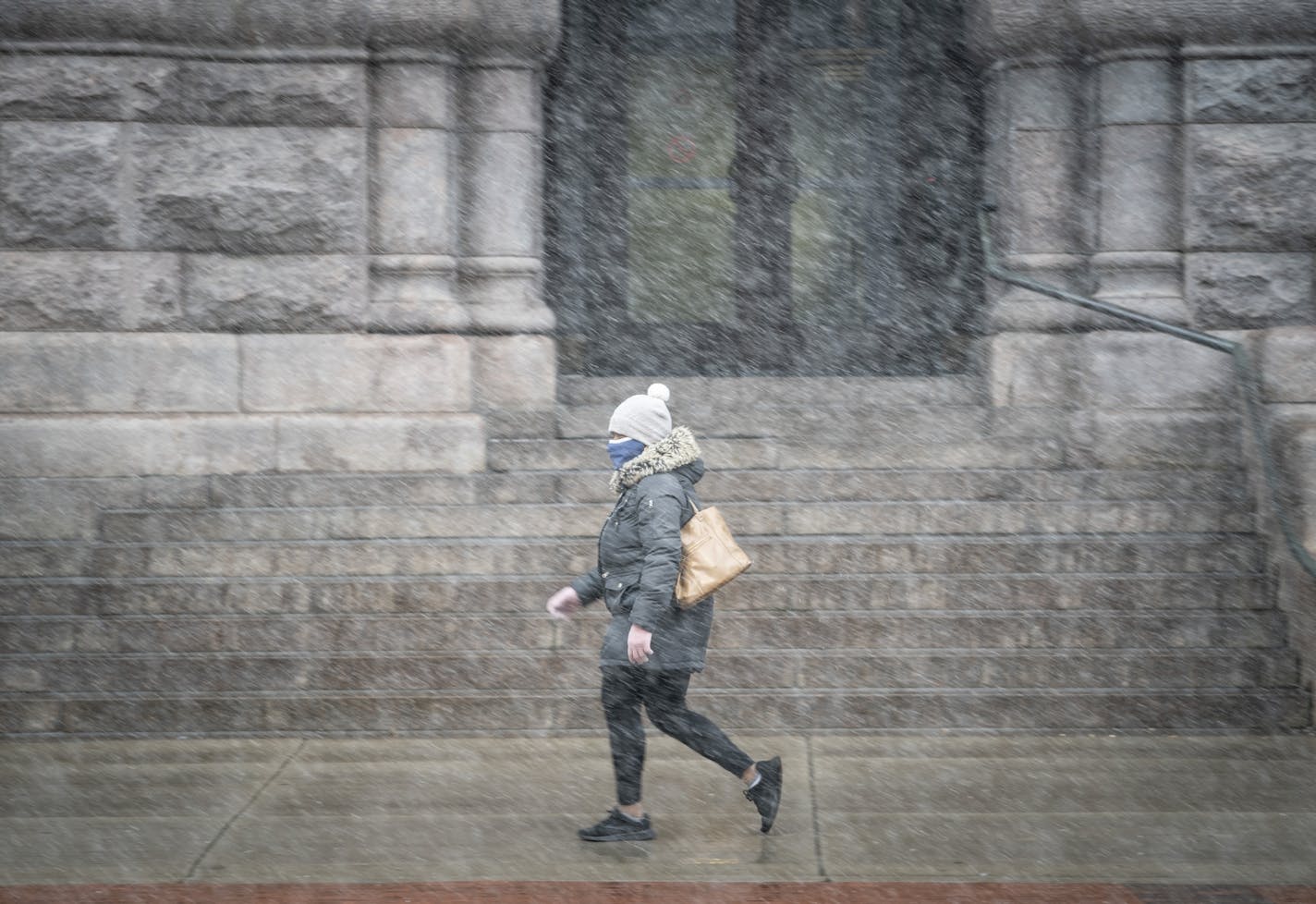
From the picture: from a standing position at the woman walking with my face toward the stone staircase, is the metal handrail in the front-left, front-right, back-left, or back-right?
front-right

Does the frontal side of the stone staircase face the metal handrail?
no

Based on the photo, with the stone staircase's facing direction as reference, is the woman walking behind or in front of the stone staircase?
in front

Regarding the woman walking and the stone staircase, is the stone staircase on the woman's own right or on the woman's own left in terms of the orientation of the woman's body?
on the woman's own right

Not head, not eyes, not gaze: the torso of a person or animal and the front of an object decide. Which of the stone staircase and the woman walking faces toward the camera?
the stone staircase

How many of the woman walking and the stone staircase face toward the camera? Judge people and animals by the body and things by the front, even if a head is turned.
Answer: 1

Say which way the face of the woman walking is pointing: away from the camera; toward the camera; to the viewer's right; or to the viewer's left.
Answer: to the viewer's left

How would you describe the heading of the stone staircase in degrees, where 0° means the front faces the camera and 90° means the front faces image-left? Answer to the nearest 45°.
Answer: approximately 0°

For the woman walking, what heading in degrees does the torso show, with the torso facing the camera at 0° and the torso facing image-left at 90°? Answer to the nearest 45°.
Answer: approximately 90°

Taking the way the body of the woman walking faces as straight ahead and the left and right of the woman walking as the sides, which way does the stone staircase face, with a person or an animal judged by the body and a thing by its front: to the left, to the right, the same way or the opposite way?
to the left

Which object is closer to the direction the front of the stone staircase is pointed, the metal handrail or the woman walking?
the woman walking
